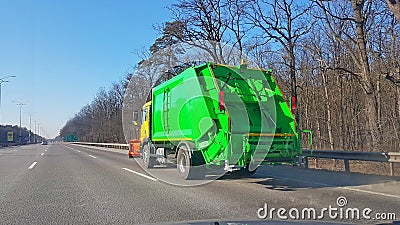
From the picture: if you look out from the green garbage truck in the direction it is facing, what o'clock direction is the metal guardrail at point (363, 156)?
The metal guardrail is roughly at 4 o'clock from the green garbage truck.

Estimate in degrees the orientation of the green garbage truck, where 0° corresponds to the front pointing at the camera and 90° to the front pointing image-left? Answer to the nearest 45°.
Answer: approximately 135°
